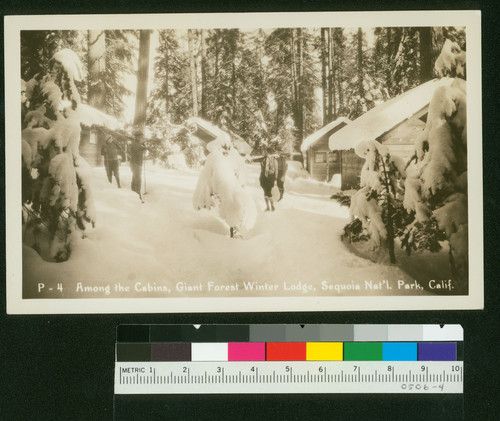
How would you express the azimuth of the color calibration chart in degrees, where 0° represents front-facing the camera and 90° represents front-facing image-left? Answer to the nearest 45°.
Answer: approximately 0°
